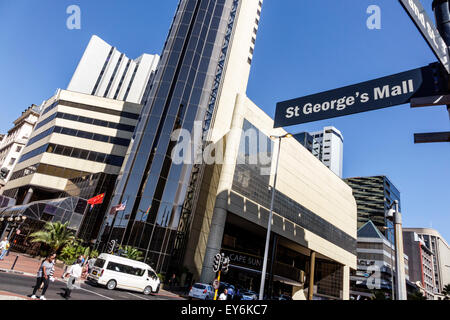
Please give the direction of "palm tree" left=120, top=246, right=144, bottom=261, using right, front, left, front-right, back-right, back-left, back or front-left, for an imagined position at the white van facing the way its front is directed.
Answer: front-left

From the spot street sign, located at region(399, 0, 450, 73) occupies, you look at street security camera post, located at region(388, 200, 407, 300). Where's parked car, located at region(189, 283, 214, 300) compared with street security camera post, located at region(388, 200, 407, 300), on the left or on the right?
left

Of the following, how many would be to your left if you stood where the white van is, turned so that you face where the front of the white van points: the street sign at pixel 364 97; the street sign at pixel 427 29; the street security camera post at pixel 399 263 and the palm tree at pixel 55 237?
1

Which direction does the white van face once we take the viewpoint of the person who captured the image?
facing away from the viewer and to the right of the viewer

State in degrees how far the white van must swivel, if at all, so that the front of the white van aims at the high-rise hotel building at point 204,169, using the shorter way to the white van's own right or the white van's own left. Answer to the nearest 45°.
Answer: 0° — it already faces it

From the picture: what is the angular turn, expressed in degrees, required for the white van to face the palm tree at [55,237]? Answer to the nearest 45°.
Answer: approximately 90° to its left

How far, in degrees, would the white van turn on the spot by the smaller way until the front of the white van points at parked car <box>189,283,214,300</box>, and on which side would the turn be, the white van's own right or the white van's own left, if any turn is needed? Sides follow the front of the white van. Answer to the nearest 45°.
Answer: approximately 45° to the white van's own right

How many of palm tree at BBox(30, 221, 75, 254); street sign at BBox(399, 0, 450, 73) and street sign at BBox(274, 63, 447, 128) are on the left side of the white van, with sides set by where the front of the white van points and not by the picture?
1
